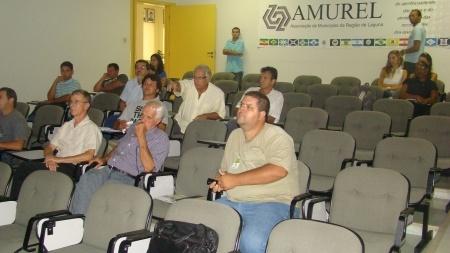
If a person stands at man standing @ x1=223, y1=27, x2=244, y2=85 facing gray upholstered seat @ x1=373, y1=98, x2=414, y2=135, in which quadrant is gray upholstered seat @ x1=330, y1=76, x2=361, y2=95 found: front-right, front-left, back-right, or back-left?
front-left

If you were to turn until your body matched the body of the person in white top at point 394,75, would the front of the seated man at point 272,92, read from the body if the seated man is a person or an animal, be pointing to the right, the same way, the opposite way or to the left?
the same way

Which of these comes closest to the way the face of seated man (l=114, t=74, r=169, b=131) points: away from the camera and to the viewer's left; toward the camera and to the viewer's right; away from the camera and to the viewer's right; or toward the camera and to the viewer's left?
toward the camera and to the viewer's left

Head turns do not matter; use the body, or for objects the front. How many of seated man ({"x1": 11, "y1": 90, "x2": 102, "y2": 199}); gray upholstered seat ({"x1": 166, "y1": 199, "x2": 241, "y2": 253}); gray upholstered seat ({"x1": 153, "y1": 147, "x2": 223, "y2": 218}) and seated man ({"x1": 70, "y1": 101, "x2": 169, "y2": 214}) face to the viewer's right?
0

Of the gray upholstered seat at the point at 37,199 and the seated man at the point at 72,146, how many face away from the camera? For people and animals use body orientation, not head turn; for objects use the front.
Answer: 0

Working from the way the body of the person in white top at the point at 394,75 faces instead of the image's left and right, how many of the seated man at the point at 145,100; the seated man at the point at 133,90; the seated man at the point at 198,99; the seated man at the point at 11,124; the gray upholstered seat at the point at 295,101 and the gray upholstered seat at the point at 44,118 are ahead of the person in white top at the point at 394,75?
6

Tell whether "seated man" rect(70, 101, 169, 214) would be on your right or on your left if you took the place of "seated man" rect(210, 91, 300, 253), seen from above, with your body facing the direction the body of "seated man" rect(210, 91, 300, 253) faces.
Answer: on your right

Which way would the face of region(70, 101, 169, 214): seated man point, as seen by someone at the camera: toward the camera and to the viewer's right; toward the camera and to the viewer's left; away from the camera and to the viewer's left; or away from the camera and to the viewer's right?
toward the camera and to the viewer's left

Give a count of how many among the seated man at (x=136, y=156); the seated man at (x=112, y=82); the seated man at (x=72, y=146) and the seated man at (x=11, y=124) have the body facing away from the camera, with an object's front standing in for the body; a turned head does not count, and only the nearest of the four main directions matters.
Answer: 0

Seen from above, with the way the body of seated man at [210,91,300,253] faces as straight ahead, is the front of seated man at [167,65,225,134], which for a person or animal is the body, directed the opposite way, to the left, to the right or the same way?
the same way

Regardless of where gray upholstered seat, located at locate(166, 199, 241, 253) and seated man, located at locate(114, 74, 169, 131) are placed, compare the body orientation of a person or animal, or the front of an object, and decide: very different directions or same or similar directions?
same or similar directions

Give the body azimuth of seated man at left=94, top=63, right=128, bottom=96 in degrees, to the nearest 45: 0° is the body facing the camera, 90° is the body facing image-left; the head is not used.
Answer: approximately 45°

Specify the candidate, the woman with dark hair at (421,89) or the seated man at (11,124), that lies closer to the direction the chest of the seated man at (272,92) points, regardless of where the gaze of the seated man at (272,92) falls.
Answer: the seated man

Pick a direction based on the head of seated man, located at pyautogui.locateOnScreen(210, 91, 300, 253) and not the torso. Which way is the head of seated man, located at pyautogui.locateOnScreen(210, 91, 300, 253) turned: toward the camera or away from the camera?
toward the camera

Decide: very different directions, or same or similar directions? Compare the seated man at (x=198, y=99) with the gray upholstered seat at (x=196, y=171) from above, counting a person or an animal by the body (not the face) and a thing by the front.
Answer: same or similar directions

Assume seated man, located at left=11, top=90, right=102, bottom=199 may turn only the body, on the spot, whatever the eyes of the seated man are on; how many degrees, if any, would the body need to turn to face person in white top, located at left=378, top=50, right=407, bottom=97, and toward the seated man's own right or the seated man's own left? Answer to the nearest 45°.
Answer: approximately 180°

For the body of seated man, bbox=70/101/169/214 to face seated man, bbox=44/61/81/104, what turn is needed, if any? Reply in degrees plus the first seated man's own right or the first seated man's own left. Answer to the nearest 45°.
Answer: approximately 135° to the first seated man's own right

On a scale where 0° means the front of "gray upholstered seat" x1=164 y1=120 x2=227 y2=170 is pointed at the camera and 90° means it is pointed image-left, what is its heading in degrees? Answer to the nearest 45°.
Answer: approximately 45°

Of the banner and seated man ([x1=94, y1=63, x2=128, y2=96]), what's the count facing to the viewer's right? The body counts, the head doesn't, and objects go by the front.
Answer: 0
